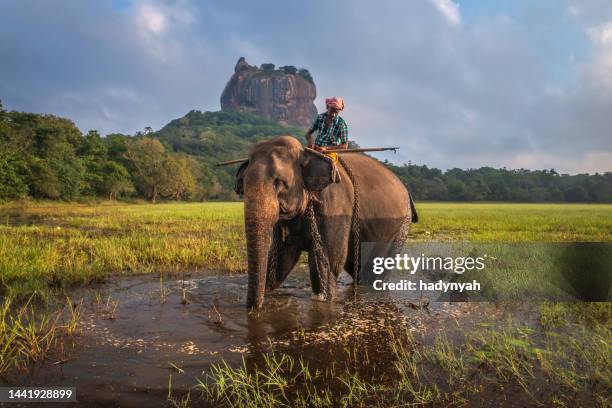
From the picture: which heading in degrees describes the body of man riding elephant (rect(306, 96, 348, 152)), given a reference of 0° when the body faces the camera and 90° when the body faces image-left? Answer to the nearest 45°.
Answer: approximately 45°
